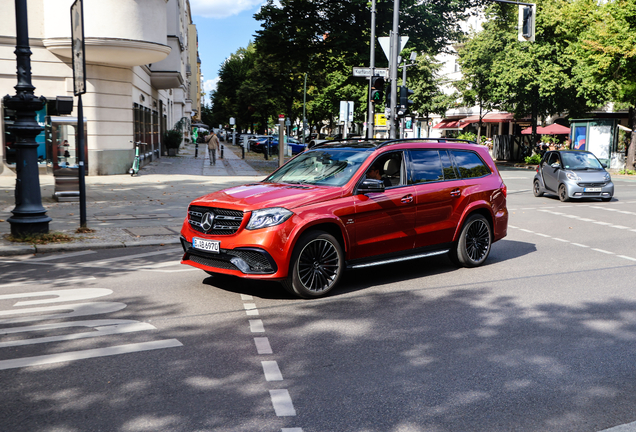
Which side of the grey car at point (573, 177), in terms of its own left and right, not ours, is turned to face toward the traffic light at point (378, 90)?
right

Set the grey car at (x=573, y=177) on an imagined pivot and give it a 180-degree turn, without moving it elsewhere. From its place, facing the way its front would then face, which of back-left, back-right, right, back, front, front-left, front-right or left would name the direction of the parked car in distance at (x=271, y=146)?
front

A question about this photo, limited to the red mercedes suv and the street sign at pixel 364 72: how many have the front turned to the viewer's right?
0

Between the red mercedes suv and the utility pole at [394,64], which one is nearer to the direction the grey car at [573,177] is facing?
the red mercedes suv

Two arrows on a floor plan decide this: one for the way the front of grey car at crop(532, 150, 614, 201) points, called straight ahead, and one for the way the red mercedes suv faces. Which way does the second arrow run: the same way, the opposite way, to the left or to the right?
to the right

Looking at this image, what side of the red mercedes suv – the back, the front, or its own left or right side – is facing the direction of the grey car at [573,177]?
back

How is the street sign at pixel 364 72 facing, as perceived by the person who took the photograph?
facing the viewer

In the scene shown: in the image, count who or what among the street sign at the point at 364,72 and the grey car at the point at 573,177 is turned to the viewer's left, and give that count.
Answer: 0

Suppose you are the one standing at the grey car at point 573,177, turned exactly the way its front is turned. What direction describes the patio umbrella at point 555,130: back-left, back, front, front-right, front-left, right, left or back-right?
back-left

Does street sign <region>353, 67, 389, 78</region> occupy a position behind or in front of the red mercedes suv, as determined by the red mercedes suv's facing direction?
behind

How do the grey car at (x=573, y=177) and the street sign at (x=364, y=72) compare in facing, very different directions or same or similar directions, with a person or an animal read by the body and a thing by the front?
same or similar directions

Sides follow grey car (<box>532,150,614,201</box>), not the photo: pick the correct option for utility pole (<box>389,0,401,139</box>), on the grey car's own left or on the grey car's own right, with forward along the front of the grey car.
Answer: on the grey car's own right

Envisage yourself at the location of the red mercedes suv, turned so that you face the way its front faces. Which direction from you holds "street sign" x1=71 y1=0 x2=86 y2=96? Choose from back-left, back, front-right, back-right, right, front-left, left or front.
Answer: right
